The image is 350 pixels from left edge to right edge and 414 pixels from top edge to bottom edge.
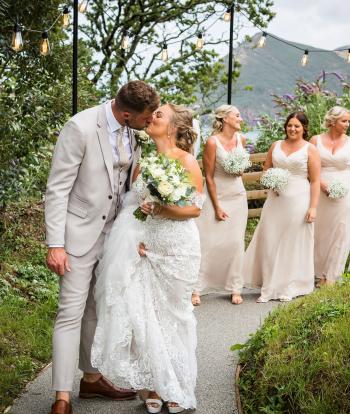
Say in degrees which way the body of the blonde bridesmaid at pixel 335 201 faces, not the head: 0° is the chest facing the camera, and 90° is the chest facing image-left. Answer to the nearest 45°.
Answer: approximately 0°

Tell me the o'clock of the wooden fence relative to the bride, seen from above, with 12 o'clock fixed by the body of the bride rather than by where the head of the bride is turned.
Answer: The wooden fence is roughly at 5 o'clock from the bride.

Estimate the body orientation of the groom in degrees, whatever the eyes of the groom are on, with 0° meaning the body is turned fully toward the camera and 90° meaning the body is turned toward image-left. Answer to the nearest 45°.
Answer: approximately 315°

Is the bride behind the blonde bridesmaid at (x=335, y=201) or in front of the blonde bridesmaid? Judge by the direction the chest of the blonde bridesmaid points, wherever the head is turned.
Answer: in front

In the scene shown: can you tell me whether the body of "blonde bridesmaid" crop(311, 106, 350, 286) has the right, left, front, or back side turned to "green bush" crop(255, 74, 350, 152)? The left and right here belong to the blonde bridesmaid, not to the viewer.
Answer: back

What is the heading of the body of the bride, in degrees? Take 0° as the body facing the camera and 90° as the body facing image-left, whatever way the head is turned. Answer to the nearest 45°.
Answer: approximately 45°
